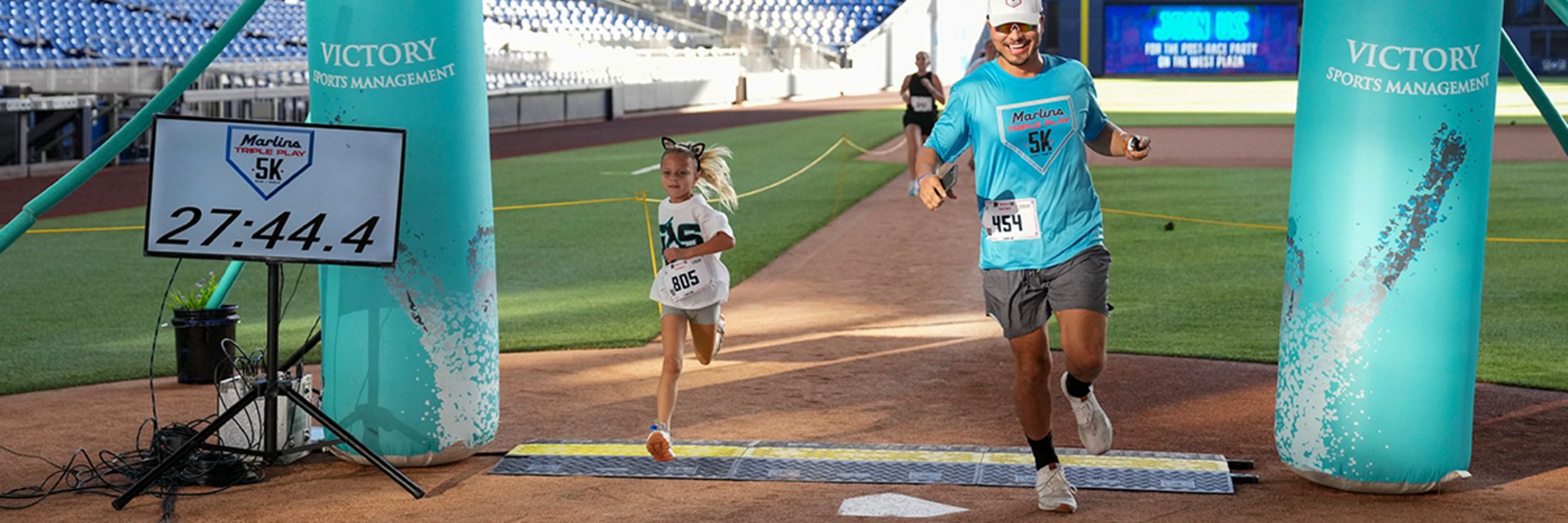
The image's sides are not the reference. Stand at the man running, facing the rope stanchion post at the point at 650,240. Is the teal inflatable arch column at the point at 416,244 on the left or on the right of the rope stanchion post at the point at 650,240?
left

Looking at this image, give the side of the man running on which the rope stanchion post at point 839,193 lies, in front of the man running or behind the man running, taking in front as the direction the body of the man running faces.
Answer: behind

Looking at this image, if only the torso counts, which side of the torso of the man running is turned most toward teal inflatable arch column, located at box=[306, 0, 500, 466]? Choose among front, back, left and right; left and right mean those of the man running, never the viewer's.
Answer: right

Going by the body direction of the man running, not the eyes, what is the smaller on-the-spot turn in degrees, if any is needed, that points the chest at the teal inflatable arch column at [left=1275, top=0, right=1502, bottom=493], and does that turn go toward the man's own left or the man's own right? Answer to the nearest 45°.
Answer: approximately 90° to the man's own left

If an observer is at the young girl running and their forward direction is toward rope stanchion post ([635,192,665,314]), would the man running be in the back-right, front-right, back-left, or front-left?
back-right

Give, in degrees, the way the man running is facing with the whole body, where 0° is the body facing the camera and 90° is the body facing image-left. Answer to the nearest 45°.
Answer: approximately 0°

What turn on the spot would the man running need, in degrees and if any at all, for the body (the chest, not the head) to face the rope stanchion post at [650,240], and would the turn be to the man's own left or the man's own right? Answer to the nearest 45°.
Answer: approximately 135° to the man's own right

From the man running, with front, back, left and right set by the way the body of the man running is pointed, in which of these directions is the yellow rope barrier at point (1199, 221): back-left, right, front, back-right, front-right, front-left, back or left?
back
